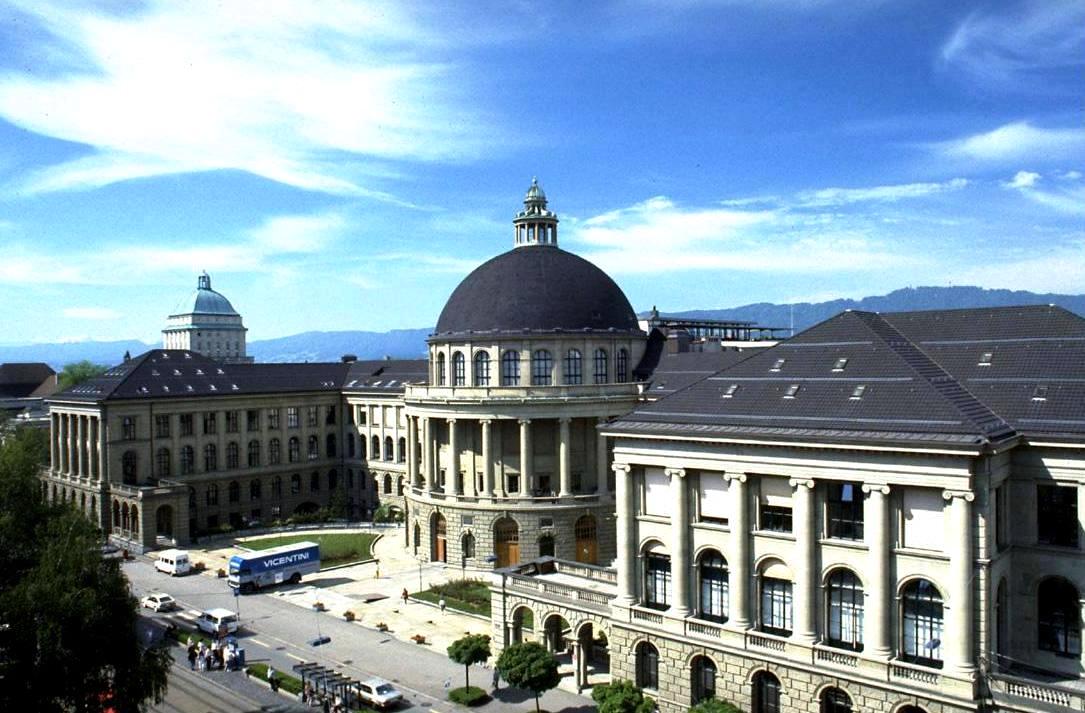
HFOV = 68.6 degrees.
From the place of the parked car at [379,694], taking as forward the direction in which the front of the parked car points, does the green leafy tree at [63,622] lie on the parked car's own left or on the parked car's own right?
on the parked car's own right

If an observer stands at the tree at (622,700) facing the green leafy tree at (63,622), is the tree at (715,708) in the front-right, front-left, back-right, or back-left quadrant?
back-left

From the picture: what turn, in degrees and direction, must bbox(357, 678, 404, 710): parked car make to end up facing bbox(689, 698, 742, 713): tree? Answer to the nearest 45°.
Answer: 0° — it already faces it

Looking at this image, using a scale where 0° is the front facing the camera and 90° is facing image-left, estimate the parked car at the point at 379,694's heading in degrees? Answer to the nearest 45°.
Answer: approximately 315°

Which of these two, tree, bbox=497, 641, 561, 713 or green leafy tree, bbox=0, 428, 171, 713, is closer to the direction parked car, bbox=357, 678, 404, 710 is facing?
the tree

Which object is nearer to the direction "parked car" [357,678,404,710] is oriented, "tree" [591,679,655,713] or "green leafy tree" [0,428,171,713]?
the tree

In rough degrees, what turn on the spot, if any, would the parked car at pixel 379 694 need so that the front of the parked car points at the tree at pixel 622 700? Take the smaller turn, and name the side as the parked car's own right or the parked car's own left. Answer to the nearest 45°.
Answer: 0° — it already faces it

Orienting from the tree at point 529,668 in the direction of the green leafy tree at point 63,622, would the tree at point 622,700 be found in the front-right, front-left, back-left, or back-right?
back-left

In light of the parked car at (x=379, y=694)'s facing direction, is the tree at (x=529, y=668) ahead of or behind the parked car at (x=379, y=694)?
ahead
